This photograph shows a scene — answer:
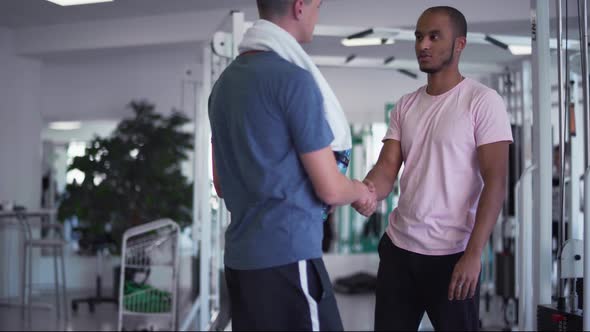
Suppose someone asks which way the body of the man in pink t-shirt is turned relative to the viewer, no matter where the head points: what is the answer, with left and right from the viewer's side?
facing the viewer and to the left of the viewer

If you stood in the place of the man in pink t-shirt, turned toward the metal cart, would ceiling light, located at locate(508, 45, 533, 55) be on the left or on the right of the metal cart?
right

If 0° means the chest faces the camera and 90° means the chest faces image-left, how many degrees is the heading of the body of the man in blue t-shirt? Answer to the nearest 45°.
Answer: approximately 225°

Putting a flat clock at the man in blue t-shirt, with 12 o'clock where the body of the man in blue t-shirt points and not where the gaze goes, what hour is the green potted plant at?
The green potted plant is roughly at 10 o'clock from the man in blue t-shirt.

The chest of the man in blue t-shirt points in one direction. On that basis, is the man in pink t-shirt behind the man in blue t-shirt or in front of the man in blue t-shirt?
in front

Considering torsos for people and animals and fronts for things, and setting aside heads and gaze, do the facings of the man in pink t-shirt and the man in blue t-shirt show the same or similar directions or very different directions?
very different directions

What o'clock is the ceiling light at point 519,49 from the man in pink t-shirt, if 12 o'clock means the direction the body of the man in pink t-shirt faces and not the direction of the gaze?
The ceiling light is roughly at 5 o'clock from the man in pink t-shirt.

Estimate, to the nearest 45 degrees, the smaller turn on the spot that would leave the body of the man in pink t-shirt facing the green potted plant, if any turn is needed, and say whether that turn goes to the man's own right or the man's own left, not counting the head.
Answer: approximately 90° to the man's own right

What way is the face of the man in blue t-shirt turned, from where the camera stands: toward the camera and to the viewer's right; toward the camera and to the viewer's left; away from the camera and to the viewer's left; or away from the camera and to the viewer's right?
away from the camera and to the viewer's right

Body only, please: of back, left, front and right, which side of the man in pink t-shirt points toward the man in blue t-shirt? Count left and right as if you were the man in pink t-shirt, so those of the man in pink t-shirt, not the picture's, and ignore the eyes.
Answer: front

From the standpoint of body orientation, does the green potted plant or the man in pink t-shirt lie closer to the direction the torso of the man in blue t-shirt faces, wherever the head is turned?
the man in pink t-shirt

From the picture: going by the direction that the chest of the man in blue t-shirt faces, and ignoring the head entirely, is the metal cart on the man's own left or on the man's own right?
on the man's own left
